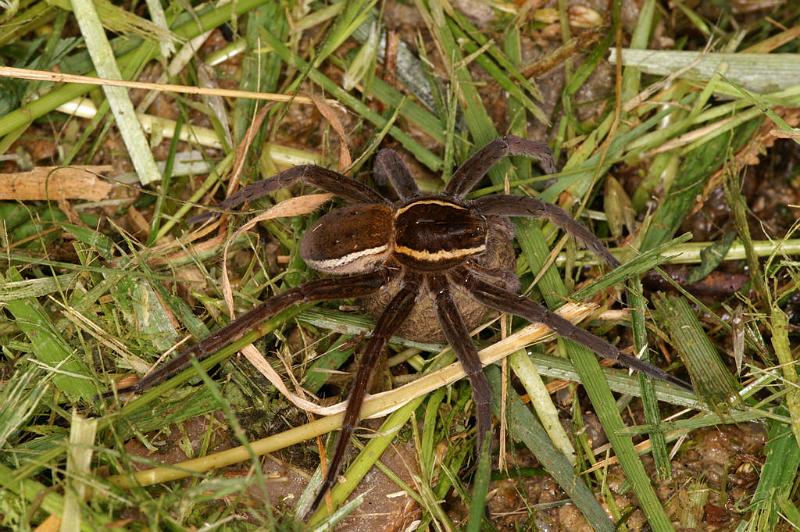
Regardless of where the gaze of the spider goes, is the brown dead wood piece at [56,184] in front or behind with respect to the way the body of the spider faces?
behind

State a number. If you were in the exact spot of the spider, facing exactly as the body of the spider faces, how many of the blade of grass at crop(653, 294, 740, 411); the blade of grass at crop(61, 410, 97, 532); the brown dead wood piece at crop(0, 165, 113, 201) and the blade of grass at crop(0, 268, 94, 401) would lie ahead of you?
1

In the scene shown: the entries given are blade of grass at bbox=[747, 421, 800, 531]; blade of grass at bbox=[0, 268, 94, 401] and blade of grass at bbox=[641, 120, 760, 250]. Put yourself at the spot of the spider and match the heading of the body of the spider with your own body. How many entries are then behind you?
1

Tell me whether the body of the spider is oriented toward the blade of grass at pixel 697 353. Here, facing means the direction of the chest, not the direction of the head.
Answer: yes

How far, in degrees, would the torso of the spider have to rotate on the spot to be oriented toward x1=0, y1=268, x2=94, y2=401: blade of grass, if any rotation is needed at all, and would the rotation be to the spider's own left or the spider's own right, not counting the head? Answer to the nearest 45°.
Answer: approximately 180°

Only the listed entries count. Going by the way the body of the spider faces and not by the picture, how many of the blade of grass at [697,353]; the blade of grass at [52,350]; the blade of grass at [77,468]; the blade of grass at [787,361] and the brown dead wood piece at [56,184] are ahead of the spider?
2

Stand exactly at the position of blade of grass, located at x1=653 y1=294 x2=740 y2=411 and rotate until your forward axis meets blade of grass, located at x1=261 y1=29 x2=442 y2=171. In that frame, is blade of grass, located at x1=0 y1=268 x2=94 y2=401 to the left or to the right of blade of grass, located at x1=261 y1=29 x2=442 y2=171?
left

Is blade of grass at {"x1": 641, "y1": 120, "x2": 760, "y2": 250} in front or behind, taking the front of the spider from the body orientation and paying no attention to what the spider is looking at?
in front

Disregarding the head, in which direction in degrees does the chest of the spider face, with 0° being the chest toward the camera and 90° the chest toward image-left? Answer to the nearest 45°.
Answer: approximately 270°

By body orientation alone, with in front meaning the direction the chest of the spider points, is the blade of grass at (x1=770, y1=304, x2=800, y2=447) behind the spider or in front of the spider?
in front
